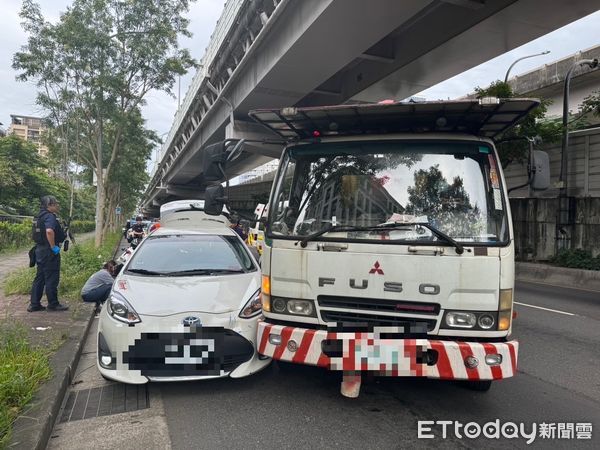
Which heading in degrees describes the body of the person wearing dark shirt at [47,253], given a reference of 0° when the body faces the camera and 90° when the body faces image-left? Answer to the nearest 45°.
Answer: approximately 270°

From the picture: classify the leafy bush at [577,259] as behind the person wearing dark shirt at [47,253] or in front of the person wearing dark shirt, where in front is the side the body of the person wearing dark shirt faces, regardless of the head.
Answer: in front

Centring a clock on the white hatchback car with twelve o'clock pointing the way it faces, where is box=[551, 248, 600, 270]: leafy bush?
The leafy bush is roughly at 8 o'clock from the white hatchback car.

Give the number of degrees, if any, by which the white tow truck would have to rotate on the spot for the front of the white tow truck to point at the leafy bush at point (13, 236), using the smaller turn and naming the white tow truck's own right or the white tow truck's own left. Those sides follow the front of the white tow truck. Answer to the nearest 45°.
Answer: approximately 135° to the white tow truck's own right

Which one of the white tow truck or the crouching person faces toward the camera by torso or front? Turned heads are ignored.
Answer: the white tow truck

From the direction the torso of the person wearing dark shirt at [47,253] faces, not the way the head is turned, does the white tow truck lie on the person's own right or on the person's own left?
on the person's own right

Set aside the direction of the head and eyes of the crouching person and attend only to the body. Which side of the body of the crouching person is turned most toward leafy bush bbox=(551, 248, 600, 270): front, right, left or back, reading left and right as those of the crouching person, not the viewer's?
front

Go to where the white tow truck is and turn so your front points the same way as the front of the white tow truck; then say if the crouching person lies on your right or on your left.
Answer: on your right

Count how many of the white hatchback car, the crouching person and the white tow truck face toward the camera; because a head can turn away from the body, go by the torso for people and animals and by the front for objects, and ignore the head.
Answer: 2

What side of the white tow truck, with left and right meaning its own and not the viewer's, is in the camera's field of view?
front

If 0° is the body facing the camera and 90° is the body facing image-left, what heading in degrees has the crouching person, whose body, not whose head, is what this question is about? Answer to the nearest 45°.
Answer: approximately 270°

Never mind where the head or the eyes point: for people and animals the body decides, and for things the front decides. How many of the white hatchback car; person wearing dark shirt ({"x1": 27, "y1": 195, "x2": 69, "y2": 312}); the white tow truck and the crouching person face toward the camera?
2

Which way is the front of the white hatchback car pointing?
toward the camera
